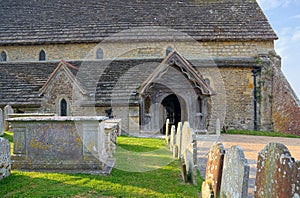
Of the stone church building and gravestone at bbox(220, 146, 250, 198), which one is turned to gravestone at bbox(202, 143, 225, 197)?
the stone church building

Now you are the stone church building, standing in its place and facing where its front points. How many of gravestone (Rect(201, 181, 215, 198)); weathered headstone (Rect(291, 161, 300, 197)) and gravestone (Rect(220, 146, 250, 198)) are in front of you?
3

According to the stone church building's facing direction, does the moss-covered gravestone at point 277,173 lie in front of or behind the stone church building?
in front

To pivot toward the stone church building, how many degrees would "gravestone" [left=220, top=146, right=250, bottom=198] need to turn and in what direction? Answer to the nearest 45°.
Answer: approximately 135° to its right

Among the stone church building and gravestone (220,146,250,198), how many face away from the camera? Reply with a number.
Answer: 0

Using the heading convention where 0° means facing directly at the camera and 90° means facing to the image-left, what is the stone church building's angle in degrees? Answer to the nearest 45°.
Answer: approximately 0°

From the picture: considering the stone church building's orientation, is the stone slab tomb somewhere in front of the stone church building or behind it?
in front

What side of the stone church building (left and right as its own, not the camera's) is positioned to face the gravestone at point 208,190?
front

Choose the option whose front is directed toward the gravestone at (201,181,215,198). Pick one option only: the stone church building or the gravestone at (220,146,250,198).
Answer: the stone church building

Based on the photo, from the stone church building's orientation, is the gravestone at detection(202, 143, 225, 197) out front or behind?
out front
